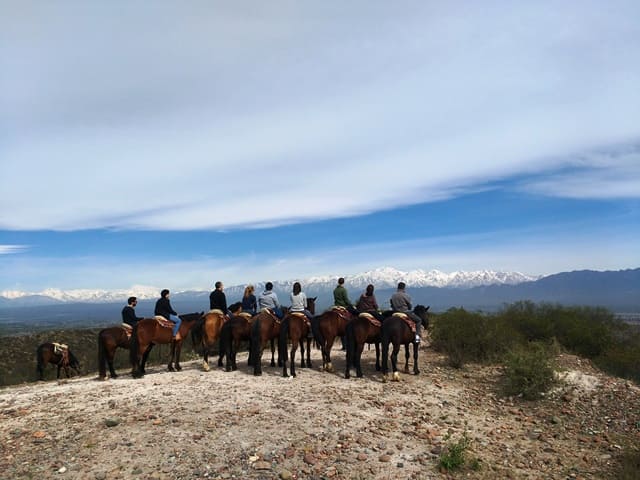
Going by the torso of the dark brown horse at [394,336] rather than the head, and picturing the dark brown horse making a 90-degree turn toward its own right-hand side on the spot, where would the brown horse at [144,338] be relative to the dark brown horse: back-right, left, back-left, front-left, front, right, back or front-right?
back-right

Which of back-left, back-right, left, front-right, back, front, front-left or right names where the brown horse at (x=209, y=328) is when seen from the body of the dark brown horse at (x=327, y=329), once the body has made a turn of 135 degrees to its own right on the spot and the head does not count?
right

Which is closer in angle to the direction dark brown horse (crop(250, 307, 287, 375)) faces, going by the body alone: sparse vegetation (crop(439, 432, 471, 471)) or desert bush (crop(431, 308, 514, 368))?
the desert bush

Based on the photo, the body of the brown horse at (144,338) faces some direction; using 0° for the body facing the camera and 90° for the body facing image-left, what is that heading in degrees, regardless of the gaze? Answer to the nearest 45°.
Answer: approximately 225°

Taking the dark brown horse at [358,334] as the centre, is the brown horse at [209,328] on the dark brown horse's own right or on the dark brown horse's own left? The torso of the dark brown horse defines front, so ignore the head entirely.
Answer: on the dark brown horse's own left

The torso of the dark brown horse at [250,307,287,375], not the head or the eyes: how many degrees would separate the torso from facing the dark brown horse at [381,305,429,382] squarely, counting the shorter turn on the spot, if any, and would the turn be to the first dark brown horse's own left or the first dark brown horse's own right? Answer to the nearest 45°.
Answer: approximately 45° to the first dark brown horse's own right

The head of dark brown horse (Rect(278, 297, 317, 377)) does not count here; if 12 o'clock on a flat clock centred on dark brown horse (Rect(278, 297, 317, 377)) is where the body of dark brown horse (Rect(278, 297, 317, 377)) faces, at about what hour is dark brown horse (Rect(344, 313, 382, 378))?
dark brown horse (Rect(344, 313, 382, 378)) is roughly at 2 o'clock from dark brown horse (Rect(278, 297, 317, 377)).

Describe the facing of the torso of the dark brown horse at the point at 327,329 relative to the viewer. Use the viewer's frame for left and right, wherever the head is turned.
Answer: facing away from the viewer and to the right of the viewer

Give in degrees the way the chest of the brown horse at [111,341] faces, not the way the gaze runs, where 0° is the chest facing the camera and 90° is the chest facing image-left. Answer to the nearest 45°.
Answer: approximately 225°
